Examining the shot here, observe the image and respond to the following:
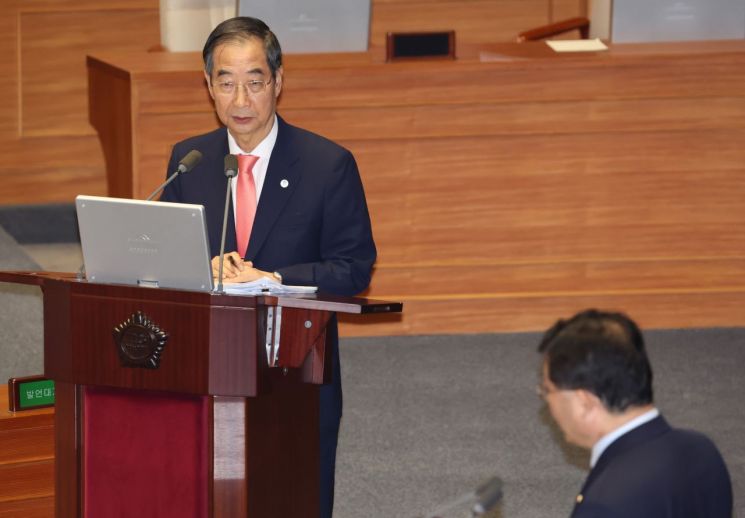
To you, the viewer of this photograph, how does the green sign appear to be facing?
facing the viewer and to the right of the viewer

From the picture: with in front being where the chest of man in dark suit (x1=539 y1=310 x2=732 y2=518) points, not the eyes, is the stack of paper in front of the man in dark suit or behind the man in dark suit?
in front

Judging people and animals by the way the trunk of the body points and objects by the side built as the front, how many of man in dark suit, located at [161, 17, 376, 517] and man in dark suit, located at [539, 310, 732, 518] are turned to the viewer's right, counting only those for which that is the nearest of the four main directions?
0

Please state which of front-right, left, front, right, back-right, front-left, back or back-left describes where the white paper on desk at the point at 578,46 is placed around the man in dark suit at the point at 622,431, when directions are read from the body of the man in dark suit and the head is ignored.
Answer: front-right

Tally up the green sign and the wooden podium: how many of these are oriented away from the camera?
0

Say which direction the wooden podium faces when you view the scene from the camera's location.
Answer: facing the viewer and to the left of the viewer

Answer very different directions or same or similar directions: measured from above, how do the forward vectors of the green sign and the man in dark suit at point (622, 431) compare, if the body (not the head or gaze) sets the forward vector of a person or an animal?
very different directions

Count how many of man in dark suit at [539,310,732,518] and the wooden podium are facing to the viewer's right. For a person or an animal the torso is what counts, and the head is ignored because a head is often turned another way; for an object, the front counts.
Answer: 0

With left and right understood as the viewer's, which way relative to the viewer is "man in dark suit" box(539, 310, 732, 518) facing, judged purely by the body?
facing away from the viewer and to the left of the viewer

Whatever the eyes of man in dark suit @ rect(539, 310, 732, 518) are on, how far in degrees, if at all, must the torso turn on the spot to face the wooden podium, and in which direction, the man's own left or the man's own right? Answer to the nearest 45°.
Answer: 0° — they already face it
